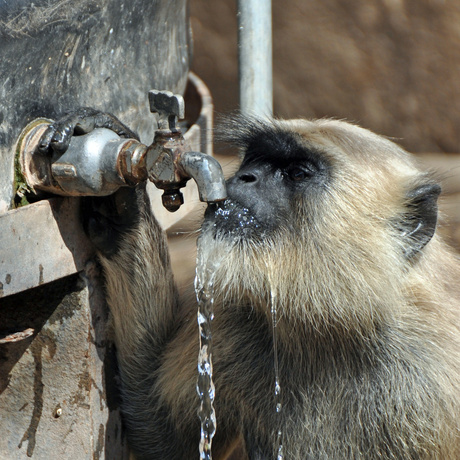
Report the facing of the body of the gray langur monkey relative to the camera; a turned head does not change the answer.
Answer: to the viewer's left

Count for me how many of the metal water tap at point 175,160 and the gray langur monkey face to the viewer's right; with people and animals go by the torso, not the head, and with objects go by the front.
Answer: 1

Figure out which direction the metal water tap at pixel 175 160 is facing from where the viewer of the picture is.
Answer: facing to the right of the viewer

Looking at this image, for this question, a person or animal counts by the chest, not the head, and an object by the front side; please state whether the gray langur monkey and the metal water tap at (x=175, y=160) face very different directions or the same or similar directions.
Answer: very different directions
